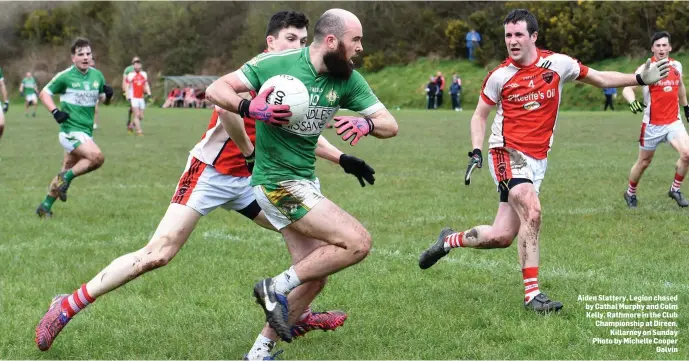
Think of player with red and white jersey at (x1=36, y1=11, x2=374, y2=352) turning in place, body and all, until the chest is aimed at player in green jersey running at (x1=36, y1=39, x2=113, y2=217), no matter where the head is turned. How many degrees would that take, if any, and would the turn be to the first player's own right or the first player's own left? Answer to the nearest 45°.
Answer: approximately 135° to the first player's own left

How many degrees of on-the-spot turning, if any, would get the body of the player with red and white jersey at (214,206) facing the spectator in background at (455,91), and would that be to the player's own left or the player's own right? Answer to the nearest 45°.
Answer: approximately 135° to the player's own left

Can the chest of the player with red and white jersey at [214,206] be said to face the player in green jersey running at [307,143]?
yes

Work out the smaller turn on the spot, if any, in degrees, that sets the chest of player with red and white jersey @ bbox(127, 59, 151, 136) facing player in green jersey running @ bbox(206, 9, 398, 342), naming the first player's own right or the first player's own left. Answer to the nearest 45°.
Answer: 0° — they already face them

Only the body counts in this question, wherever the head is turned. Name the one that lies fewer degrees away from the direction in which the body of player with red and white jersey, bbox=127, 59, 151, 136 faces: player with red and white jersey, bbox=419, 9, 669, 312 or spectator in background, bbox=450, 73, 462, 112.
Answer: the player with red and white jersey
